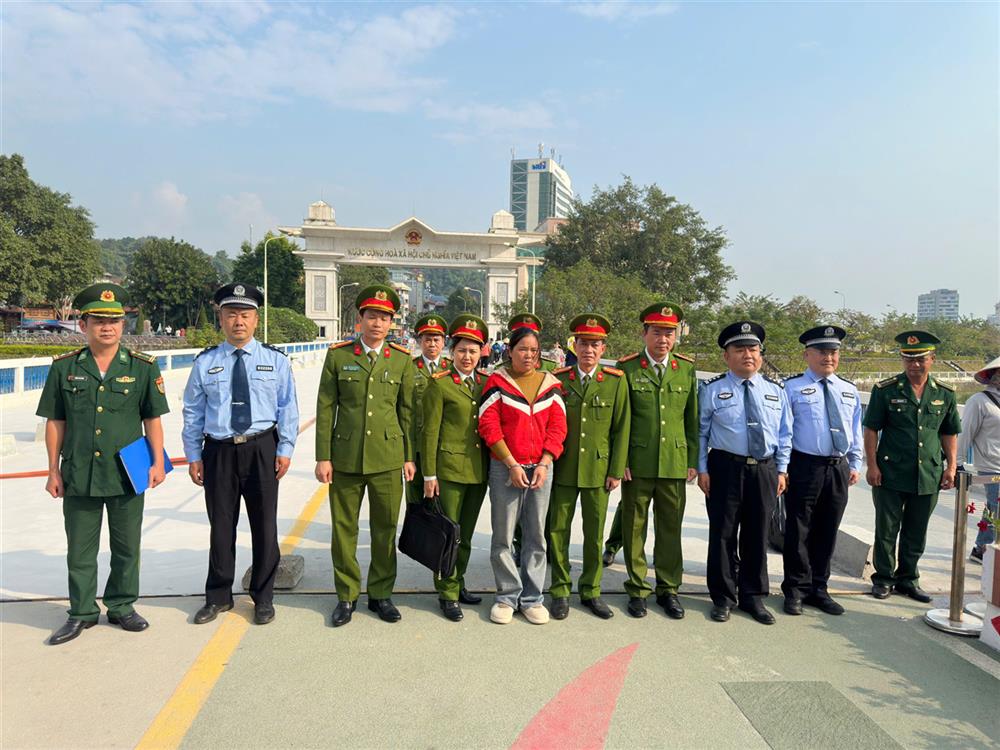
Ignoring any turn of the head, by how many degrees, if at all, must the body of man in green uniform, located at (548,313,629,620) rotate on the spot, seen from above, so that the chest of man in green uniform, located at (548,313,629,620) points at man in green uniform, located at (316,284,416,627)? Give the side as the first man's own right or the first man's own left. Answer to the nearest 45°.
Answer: approximately 90° to the first man's own right

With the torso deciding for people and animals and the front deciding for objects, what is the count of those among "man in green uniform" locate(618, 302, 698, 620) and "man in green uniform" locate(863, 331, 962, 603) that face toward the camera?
2

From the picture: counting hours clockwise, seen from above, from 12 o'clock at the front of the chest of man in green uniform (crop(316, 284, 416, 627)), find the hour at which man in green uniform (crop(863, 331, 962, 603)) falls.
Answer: man in green uniform (crop(863, 331, 962, 603)) is roughly at 9 o'clock from man in green uniform (crop(316, 284, 416, 627)).

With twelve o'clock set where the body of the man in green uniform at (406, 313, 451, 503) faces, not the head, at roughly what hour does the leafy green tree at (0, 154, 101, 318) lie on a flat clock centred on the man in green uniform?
The leafy green tree is roughly at 5 o'clock from the man in green uniform.

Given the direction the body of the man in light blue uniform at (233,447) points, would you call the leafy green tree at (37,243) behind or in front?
behind

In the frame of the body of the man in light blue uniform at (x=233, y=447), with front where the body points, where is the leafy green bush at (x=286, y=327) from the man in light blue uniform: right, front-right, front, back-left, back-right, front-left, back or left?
back

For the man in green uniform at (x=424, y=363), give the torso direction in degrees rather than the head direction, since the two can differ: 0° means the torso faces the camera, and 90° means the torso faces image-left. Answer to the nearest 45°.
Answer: approximately 0°

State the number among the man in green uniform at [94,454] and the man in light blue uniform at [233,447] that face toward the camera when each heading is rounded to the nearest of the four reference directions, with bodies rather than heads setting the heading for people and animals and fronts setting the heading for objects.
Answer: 2

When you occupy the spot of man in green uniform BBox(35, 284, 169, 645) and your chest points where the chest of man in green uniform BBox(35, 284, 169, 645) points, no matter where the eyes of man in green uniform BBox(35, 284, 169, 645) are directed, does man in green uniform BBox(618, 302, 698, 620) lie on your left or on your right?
on your left

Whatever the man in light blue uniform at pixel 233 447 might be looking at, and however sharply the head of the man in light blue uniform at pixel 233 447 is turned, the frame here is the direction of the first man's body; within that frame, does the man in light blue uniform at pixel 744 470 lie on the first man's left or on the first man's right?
on the first man's left
